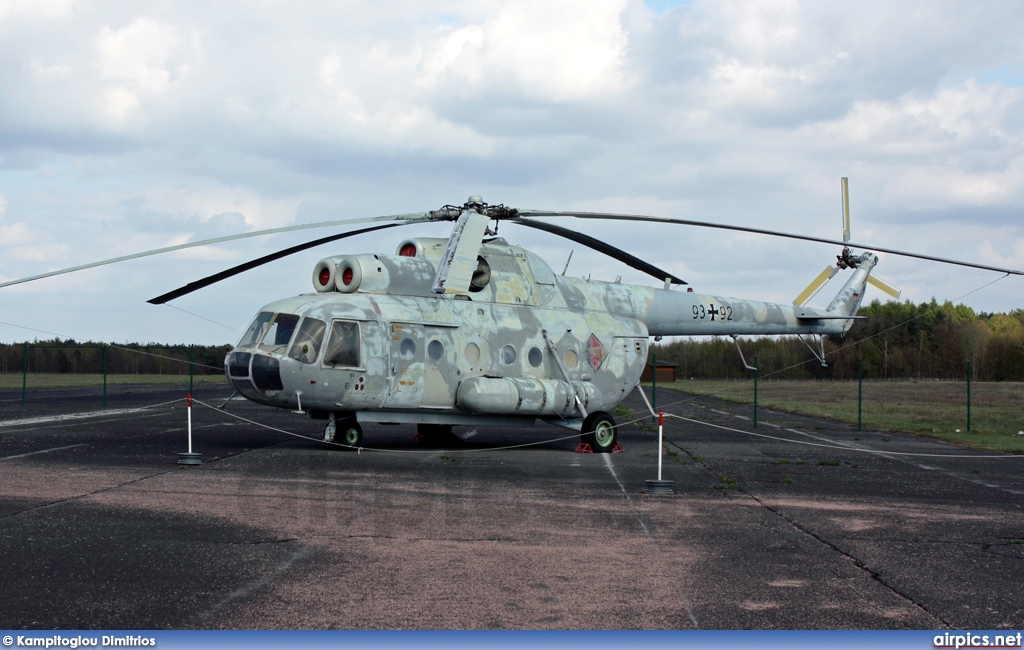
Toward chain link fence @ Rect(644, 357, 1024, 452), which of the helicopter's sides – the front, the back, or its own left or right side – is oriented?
back

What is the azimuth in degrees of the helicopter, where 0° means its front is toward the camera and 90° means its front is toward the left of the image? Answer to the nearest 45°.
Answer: approximately 45°
